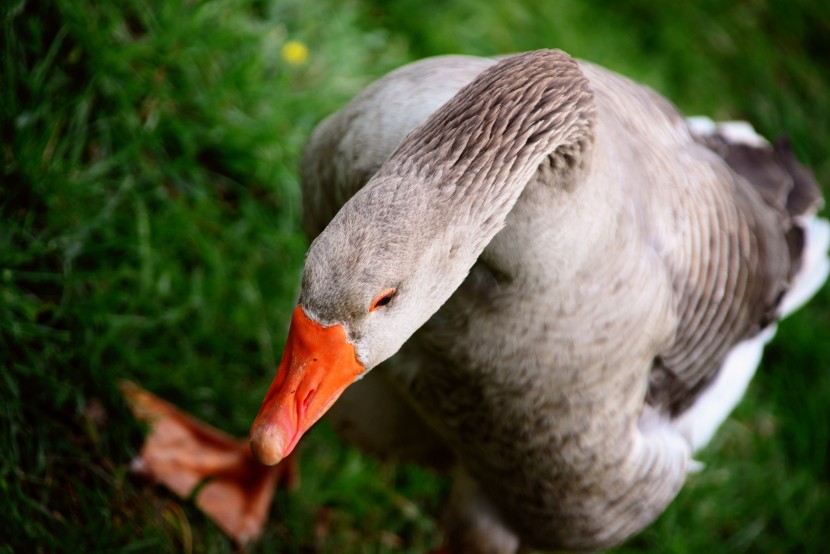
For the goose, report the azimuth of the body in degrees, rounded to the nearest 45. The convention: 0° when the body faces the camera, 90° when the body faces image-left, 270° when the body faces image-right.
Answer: approximately 45°
